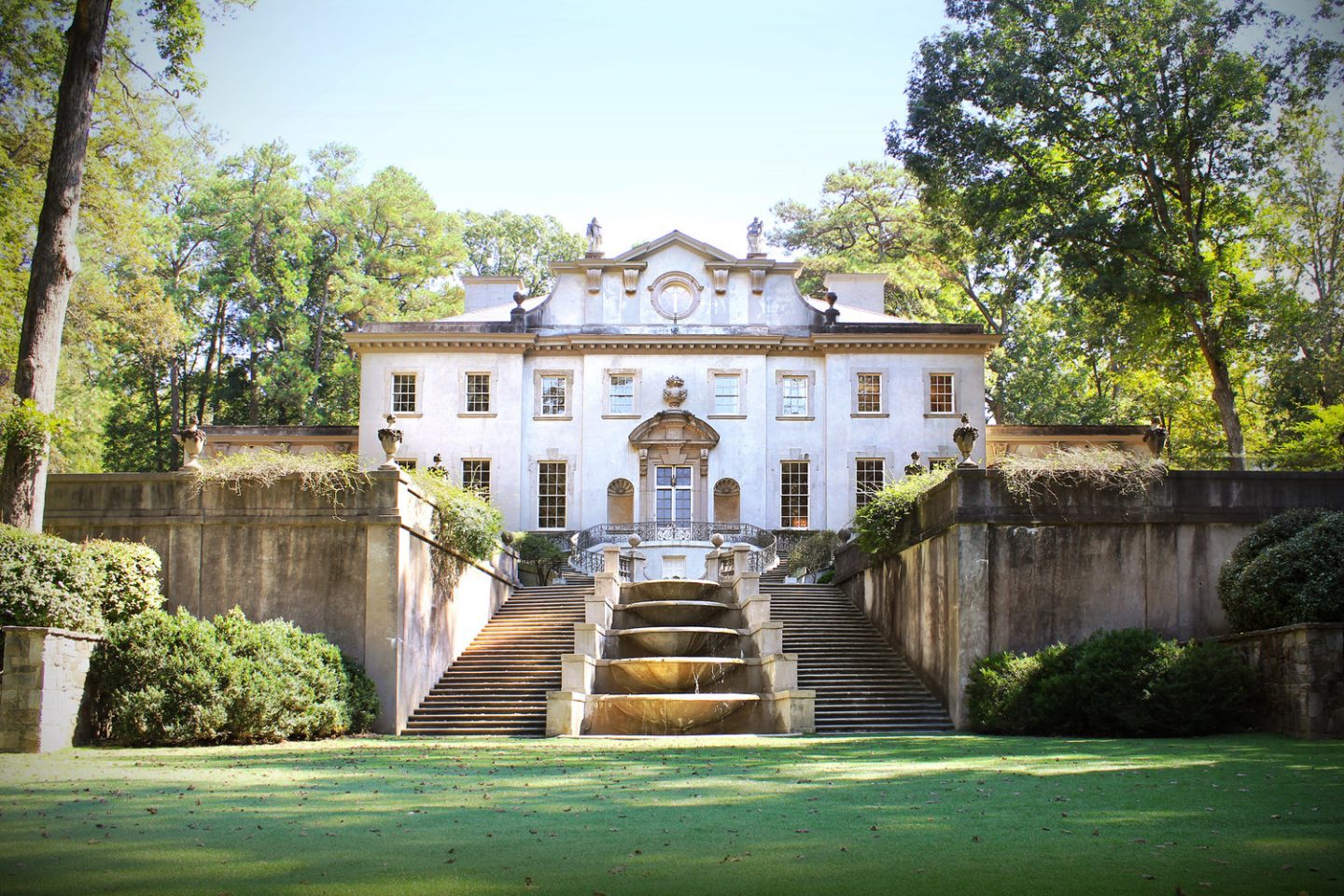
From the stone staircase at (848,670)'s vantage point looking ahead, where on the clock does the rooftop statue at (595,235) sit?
The rooftop statue is roughly at 5 o'clock from the stone staircase.

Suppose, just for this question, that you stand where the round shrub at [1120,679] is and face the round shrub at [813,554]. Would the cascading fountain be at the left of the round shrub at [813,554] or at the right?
left

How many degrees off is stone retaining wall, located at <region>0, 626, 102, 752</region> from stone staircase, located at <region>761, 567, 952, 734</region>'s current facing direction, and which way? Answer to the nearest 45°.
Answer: approximately 45° to its right

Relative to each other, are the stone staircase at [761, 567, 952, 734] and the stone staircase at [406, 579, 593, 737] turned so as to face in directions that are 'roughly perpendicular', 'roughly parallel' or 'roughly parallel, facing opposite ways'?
roughly parallel

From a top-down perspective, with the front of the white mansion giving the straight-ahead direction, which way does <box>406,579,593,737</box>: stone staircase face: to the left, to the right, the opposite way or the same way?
the same way

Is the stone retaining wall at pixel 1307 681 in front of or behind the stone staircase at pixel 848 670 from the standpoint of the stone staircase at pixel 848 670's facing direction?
in front

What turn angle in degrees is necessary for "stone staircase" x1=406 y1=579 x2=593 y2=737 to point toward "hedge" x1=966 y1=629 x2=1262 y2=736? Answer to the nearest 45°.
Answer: approximately 45° to its left

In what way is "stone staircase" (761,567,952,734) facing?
toward the camera

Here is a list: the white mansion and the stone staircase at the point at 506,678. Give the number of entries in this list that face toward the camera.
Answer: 2

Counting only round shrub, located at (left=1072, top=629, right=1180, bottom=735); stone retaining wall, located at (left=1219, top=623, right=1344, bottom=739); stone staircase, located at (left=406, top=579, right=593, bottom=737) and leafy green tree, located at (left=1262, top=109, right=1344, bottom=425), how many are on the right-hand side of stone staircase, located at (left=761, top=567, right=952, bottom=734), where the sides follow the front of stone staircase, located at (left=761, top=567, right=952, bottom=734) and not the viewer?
1

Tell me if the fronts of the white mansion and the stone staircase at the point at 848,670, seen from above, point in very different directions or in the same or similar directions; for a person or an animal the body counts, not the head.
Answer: same or similar directions

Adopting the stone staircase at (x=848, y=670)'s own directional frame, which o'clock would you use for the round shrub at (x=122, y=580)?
The round shrub is roughly at 2 o'clock from the stone staircase.

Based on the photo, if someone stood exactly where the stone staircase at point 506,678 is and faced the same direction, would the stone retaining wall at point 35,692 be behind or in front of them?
in front

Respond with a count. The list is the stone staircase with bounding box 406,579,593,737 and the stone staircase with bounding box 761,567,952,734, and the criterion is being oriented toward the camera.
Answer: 2

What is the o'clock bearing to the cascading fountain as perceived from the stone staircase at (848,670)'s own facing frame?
The cascading fountain is roughly at 2 o'clock from the stone staircase.

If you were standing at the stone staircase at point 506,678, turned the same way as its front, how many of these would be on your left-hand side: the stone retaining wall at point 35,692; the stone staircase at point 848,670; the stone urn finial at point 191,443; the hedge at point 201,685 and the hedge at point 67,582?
1
